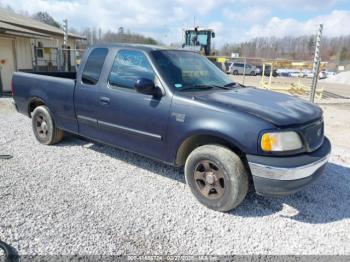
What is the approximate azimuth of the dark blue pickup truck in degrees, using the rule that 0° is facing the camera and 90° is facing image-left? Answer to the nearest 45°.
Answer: approximately 315°

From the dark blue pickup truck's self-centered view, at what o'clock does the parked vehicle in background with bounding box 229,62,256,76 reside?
The parked vehicle in background is roughly at 8 o'clock from the dark blue pickup truck.
